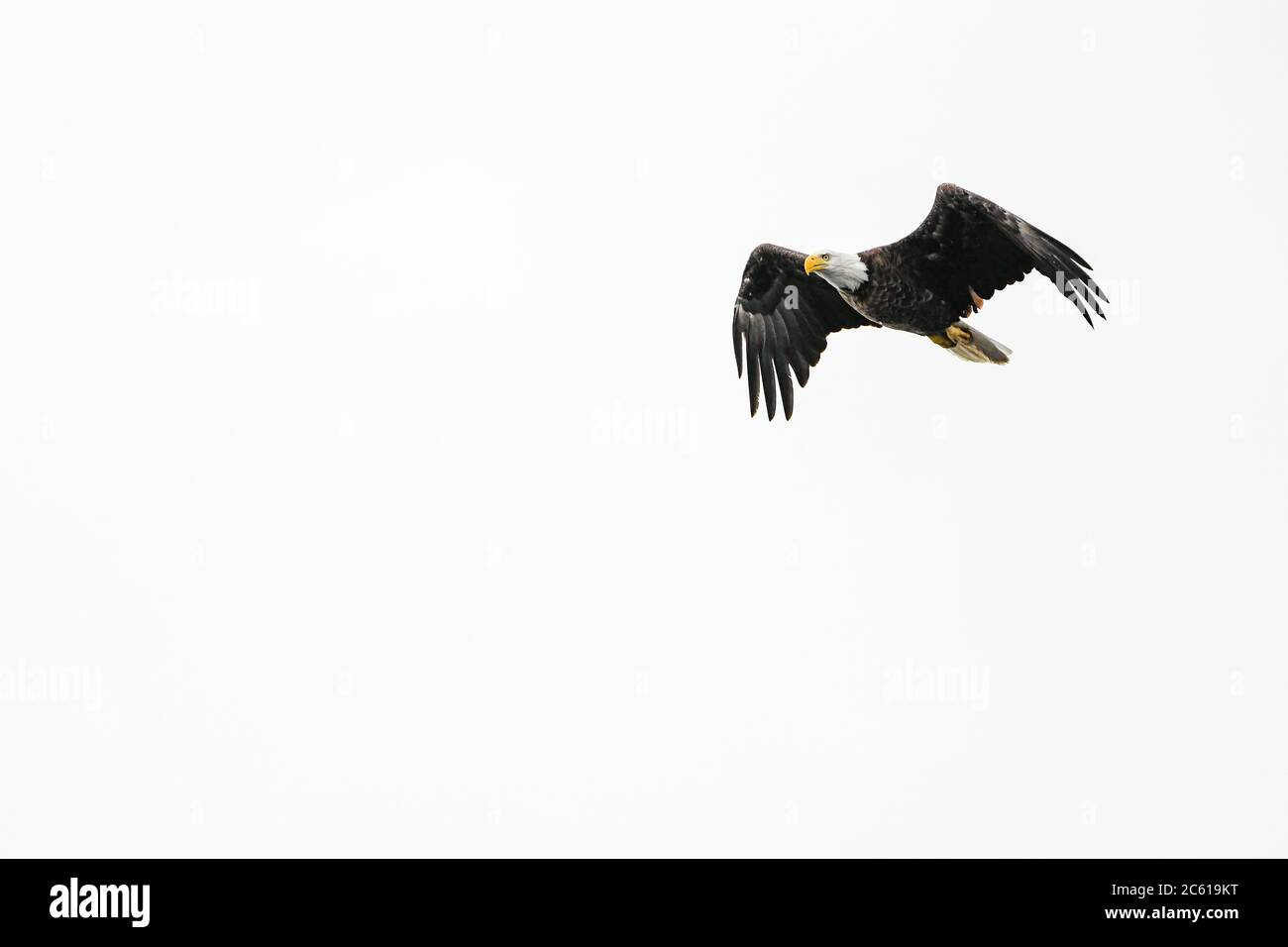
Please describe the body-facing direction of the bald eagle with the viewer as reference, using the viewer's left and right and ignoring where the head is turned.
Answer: facing the viewer and to the left of the viewer
